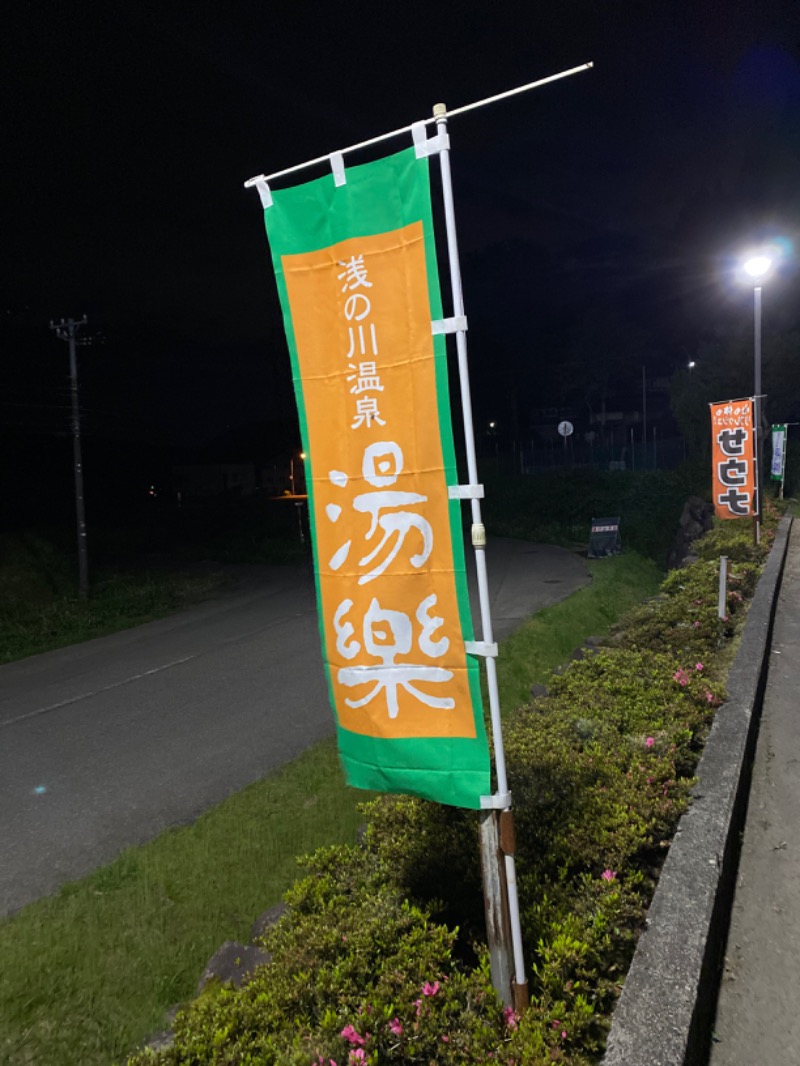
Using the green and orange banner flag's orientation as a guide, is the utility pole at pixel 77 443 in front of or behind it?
behind

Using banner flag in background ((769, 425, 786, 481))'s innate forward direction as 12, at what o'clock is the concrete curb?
The concrete curb is roughly at 12 o'clock from the banner flag in background.

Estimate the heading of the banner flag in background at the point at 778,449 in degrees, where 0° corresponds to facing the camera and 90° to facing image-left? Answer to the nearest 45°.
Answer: approximately 0°

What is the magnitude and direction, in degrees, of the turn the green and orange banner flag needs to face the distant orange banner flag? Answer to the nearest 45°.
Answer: approximately 135° to its left

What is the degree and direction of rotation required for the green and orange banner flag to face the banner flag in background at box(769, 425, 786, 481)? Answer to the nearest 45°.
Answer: approximately 135° to its left

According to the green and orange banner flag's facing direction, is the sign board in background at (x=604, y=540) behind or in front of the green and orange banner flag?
behind

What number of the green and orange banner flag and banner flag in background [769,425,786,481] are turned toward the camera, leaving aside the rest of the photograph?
2

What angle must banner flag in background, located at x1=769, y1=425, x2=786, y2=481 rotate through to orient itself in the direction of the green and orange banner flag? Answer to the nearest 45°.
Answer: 0° — it already faces it
